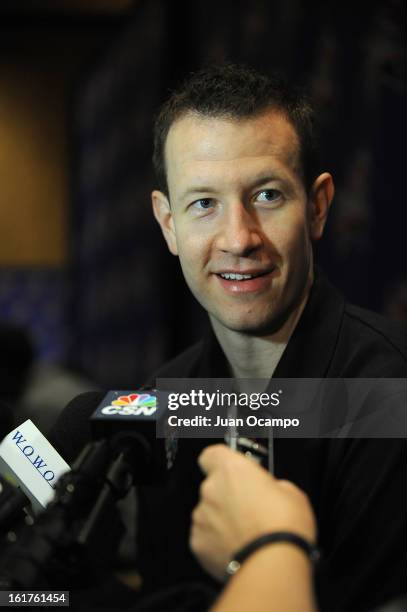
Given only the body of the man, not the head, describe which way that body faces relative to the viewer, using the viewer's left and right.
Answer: facing the viewer and to the left of the viewer
